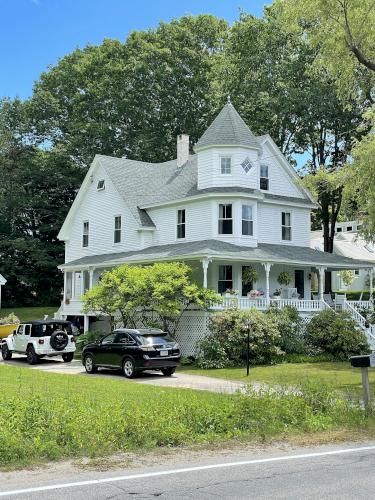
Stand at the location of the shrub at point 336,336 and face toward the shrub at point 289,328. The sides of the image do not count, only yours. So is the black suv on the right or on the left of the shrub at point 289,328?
left

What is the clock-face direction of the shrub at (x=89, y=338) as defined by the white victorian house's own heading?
The shrub is roughly at 3 o'clock from the white victorian house.

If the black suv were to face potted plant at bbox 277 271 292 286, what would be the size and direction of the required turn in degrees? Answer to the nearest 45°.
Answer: approximately 90° to its right

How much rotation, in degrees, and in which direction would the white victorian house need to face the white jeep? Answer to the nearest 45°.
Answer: approximately 90° to its right

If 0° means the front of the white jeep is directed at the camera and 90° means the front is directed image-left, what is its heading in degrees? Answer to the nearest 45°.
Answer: approximately 135°

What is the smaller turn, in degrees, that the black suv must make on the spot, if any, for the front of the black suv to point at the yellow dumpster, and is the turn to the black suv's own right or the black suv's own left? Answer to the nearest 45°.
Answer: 0° — it already faces it

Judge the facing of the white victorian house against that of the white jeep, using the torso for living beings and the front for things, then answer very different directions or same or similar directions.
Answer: very different directions

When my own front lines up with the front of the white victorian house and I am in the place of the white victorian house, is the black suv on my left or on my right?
on my right

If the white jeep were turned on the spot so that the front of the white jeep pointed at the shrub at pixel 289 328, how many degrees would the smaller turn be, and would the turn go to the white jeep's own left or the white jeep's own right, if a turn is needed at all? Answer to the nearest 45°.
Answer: approximately 135° to the white jeep's own right

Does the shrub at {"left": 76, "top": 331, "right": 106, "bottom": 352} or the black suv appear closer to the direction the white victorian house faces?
the black suv

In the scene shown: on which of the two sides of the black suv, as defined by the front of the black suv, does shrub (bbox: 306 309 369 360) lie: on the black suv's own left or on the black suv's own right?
on the black suv's own right
